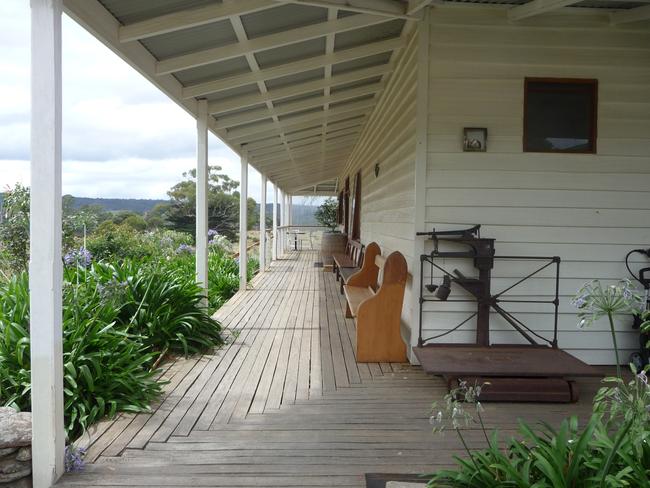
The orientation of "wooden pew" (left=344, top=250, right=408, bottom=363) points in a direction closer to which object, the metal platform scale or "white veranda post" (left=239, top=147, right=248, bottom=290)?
the white veranda post

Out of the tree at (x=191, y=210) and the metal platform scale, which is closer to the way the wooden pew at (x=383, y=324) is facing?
the tree

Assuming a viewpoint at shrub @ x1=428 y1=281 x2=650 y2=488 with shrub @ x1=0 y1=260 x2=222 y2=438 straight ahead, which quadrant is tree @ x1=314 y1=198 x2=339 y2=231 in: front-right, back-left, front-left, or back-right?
front-right

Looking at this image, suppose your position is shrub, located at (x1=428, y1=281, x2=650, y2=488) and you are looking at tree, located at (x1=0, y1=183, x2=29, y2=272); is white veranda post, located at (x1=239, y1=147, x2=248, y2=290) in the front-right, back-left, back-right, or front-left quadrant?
front-right

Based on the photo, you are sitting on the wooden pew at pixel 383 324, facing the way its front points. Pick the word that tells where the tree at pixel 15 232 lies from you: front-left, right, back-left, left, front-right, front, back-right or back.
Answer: front

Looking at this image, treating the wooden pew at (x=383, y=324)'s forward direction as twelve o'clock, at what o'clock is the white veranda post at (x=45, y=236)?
The white veranda post is roughly at 10 o'clock from the wooden pew.

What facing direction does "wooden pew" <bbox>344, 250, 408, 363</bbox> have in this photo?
to the viewer's left

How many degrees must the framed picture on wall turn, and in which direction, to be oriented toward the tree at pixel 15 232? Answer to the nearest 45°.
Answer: approximately 90° to its right
